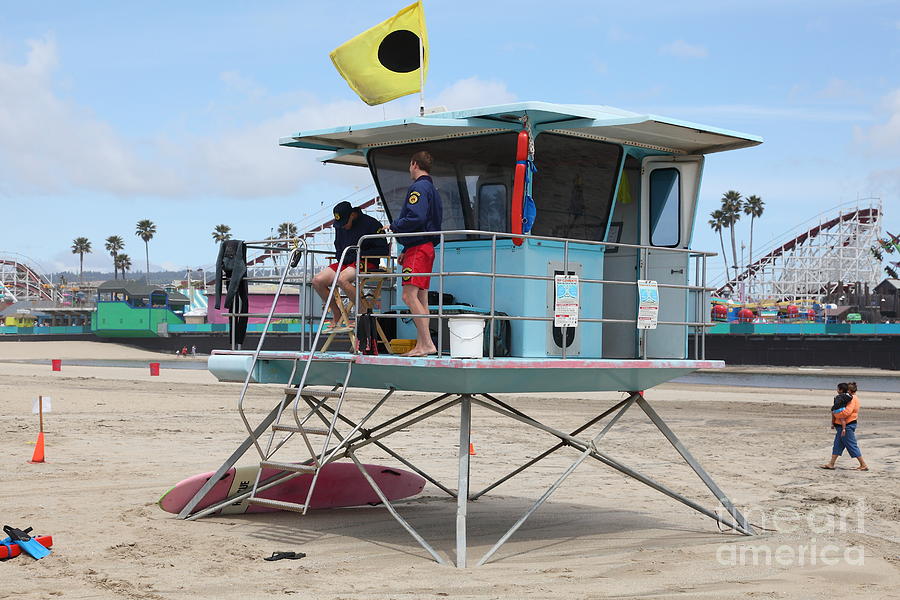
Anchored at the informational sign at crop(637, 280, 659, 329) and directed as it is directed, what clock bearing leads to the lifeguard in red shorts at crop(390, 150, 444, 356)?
The lifeguard in red shorts is roughly at 2 o'clock from the informational sign.

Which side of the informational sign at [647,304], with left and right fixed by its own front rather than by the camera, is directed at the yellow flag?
right

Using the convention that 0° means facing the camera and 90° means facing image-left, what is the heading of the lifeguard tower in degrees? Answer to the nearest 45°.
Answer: approximately 45°

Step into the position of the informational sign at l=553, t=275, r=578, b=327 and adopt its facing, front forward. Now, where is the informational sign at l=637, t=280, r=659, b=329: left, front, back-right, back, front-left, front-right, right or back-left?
back-left

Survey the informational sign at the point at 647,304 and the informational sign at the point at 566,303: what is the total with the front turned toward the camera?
2

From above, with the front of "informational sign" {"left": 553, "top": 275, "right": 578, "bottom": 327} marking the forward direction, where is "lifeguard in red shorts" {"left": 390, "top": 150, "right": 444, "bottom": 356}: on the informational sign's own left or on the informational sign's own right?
on the informational sign's own right

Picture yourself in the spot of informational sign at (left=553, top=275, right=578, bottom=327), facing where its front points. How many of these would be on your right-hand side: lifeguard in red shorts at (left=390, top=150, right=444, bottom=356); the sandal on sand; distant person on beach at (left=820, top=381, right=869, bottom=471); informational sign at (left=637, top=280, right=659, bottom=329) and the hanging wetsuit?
3

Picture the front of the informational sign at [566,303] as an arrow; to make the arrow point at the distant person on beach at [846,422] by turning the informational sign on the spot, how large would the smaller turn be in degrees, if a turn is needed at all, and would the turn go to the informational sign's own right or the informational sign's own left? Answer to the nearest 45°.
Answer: approximately 135° to the informational sign's own left

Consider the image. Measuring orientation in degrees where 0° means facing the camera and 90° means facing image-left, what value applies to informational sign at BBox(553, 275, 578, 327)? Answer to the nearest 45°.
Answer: approximately 0°
